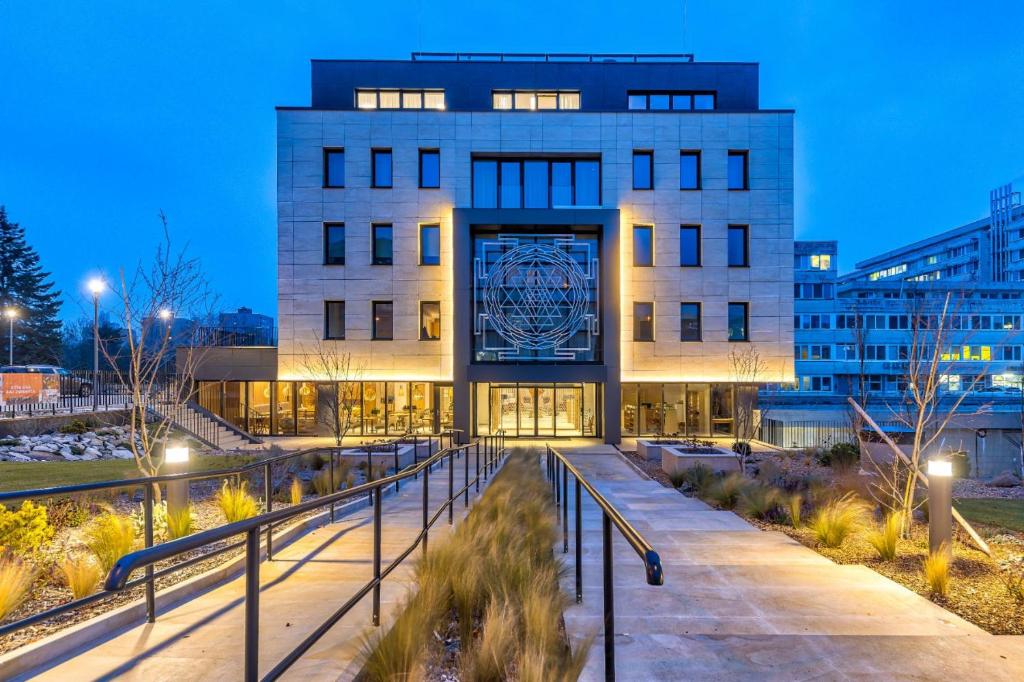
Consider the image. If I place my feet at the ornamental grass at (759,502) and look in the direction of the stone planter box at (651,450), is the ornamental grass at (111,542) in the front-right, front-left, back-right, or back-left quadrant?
back-left

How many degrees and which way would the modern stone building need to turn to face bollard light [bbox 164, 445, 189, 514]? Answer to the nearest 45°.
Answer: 0° — it already faces it

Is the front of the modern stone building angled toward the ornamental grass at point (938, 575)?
yes

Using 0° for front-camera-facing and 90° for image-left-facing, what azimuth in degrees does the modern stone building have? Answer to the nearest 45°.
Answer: approximately 0°
